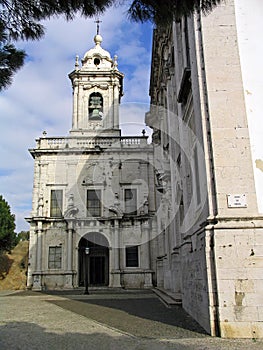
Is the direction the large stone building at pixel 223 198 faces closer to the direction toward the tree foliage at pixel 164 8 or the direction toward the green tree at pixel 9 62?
the green tree

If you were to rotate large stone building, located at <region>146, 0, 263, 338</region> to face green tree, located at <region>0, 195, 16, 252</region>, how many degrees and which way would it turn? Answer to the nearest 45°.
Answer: approximately 45° to its right

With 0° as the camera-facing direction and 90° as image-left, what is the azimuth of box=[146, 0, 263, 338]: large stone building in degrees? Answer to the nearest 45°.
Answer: approximately 90°

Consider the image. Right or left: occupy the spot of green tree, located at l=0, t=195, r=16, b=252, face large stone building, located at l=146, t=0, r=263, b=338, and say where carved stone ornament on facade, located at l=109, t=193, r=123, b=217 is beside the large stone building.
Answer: left

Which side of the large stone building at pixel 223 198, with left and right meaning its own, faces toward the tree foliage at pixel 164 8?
left

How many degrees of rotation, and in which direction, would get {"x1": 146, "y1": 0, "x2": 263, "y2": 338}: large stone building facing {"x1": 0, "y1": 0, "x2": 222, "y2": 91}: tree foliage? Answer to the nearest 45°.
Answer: approximately 45° to its left
